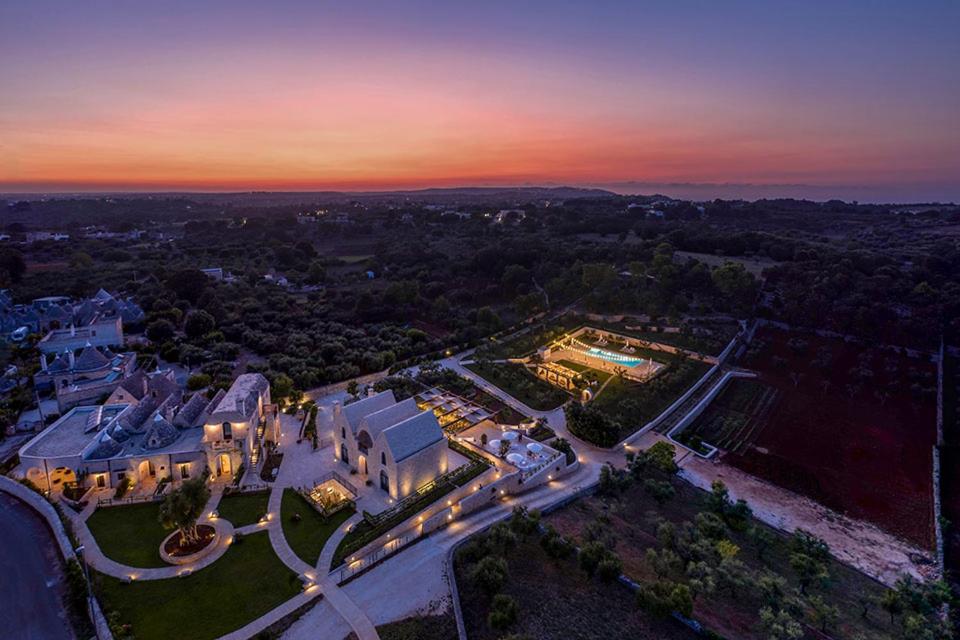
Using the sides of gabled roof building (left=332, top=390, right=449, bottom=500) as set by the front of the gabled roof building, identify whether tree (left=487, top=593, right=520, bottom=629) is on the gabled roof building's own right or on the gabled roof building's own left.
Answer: on the gabled roof building's own left

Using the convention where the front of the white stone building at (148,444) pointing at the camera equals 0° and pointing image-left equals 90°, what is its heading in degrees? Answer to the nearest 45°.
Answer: approximately 0°

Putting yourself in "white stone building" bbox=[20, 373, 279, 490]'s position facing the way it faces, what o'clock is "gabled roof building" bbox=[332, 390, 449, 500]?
The gabled roof building is roughly at 10 o'clock from the white stone building.

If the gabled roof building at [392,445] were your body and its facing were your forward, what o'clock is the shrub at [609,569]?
The shrub is roughly at 9 o'clock from the gabled roof building.

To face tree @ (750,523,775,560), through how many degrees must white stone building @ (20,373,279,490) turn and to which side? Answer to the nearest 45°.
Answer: approximately 45° to its left

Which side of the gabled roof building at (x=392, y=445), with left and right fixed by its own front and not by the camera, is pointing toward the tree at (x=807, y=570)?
left

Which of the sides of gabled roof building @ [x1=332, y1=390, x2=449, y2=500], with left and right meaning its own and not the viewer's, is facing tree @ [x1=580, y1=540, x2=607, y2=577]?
left

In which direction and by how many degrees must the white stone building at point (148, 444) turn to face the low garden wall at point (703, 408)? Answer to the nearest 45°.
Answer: approximately 90° to its left

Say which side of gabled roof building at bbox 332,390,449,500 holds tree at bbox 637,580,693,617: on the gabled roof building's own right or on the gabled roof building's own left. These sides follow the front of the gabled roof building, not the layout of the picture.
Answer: on the gabled roof building's own left

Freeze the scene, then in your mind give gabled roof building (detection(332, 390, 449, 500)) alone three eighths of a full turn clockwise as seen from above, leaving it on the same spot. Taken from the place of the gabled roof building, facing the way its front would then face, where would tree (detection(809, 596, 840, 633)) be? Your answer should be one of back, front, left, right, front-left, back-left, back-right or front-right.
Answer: back-right

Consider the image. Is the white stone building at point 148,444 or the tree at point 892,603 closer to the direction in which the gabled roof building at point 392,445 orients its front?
the white stone building

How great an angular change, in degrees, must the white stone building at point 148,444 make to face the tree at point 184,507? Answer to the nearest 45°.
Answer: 0° — it already faces it
